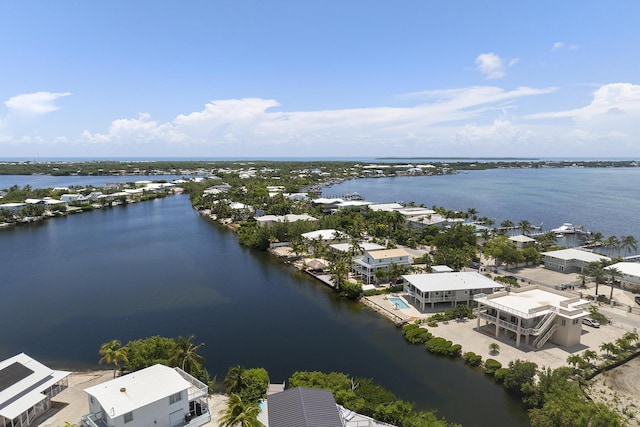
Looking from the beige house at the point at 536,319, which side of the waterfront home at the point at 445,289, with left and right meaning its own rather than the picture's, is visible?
left

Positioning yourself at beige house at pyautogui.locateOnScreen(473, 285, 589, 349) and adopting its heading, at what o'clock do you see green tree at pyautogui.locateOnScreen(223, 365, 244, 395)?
The green tree is roughly at 12 o'clock from the beige house.

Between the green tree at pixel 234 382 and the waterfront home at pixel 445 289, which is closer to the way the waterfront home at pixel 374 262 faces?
the green tree

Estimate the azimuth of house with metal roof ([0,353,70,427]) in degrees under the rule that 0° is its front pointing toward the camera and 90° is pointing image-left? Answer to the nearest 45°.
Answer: approximately 315°

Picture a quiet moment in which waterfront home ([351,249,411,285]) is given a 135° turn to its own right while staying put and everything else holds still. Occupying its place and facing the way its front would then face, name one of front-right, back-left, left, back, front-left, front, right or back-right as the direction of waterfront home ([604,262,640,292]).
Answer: right

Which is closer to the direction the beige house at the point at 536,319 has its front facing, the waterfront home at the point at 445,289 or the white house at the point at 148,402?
the white house

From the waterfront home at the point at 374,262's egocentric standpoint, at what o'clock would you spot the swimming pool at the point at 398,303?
The swimming pool is roughly at 10 o'clock from the waterfront home.

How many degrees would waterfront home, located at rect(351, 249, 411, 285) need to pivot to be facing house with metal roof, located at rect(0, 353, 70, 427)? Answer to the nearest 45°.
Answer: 0° — it already faces it

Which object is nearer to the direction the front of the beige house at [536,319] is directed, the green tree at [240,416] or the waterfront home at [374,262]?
the green tree

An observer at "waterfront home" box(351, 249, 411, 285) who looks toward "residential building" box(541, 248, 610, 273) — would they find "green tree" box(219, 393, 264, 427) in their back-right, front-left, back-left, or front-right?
back-right

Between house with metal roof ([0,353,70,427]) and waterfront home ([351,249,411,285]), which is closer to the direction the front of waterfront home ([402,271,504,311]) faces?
the house with metal roof
